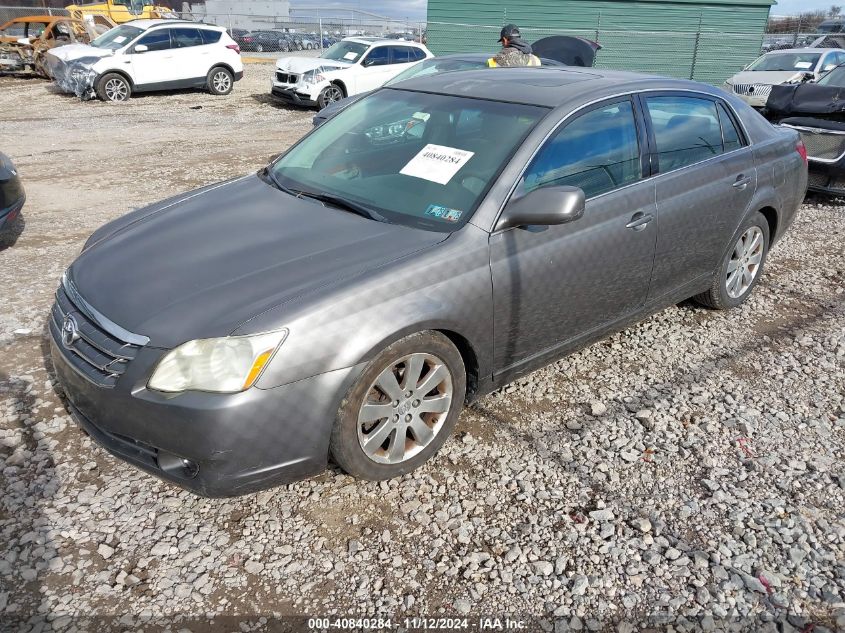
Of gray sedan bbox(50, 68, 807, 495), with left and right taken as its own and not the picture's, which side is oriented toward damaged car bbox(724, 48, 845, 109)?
back

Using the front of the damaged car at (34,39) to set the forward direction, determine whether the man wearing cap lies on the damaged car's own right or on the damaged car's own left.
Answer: on the damaged car's own left

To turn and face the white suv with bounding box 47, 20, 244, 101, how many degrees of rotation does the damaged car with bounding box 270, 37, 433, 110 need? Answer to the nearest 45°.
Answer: approximately 45° to its right

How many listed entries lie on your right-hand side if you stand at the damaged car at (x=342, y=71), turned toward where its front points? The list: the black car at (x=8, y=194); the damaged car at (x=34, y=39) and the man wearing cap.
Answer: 1

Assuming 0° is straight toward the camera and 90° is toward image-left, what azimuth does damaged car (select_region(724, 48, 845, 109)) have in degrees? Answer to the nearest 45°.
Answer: approximately 45°

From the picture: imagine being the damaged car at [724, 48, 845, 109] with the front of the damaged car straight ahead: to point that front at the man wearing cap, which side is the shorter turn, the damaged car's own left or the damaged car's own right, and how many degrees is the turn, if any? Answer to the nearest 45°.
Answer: approximately 45° to the damaged car's own left

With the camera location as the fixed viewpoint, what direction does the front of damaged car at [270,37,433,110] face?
facing the viewer and to the left of the viewer

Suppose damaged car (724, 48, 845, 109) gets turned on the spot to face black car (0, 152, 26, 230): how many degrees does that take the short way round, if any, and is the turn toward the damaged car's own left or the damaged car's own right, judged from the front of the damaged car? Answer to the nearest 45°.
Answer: approximately 45° to the damaged car's own left
